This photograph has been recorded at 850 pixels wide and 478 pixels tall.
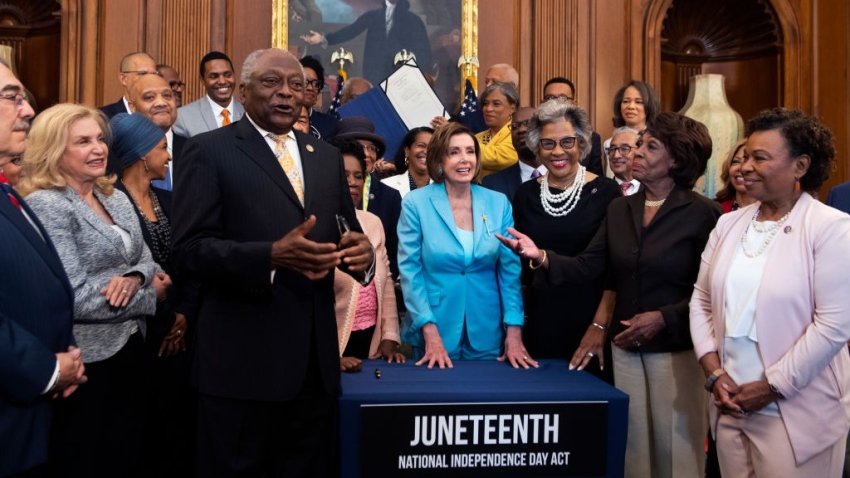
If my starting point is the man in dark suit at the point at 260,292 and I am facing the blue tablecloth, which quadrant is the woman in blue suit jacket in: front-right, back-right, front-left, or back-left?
front-left

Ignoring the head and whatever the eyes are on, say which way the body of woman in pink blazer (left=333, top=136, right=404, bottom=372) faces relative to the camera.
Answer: toward the camera

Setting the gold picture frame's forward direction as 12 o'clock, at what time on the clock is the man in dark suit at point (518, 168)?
The man in dark suit is roughly at 12 o'clock from the gold picture frame.

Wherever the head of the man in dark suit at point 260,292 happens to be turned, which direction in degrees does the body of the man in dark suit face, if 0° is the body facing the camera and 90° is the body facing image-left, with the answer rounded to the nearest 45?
approximately 315°

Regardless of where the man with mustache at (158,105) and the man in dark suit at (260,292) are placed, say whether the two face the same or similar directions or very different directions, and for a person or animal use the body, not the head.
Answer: same or similar directions

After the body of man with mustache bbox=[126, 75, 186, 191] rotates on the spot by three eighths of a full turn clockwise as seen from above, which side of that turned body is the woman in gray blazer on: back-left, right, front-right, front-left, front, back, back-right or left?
left

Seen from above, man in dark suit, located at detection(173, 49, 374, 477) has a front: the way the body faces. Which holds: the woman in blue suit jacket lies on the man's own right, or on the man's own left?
on the man's own left

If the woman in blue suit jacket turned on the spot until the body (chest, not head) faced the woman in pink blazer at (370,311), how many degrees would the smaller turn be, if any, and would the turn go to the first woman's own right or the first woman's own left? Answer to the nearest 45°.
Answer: approximately 90° to the first woman's own right

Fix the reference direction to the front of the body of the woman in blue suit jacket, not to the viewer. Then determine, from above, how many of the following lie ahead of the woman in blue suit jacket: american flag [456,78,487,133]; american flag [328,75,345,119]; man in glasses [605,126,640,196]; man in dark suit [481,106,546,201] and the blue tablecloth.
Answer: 1

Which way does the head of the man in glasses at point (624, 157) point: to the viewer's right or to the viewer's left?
to the viewer's left

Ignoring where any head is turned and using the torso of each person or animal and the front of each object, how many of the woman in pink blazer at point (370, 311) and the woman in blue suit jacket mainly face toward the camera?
2

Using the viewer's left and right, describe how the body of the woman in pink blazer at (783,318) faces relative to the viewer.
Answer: facing the viewer and to the left of the viewer

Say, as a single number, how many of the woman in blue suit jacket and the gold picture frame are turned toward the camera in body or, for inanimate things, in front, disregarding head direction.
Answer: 2

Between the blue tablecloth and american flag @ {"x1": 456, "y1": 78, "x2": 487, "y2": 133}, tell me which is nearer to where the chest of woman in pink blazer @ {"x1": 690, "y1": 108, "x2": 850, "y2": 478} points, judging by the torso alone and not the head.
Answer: the blue tablecloth
